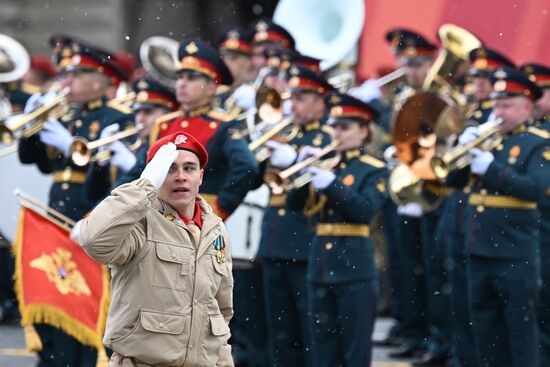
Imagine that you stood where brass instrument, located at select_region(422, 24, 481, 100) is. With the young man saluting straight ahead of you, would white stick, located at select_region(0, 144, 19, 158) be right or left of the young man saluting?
right

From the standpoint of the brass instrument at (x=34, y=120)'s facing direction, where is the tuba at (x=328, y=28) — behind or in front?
behind

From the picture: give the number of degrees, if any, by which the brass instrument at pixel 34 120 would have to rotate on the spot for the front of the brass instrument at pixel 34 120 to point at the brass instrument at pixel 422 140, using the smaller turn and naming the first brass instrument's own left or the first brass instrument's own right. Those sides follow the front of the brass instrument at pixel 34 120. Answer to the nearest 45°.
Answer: approximately 135° to the first brass instrument's own left

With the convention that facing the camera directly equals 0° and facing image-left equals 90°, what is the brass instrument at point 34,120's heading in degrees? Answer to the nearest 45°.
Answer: approximately 45°

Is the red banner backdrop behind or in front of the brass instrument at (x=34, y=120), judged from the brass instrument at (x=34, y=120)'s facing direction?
behind
